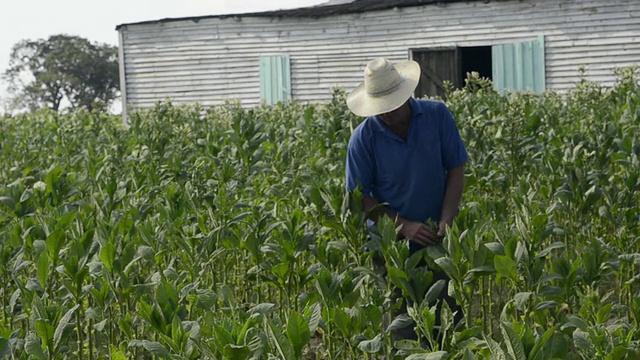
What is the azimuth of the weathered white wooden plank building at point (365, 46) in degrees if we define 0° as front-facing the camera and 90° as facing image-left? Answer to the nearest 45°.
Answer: approximately 0°

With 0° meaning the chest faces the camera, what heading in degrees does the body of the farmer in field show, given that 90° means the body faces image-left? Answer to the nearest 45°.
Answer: approximately 0°

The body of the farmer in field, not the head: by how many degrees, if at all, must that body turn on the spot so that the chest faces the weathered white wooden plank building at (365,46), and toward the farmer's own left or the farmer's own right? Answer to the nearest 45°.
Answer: approximately 180°

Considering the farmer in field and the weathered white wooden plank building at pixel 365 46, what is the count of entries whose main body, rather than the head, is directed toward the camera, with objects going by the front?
2

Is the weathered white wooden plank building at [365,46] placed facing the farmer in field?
yes
